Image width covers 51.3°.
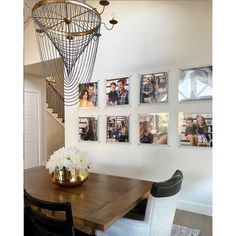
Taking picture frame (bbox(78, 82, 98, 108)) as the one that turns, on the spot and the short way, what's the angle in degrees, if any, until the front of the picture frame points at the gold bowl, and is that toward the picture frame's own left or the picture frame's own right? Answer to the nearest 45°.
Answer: approximately 45° to the picture frame's own left

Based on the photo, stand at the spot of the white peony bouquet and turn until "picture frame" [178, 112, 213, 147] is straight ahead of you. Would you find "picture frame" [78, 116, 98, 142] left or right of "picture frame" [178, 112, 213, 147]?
left

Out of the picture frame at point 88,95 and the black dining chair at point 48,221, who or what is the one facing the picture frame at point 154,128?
the black dining chair

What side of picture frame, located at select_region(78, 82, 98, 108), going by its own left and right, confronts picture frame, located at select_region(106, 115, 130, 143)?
left

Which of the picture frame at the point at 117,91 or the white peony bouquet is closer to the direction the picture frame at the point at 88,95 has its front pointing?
the white peony bouquet

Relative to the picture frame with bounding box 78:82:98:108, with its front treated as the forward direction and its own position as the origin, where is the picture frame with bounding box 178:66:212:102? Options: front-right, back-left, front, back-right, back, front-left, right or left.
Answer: left

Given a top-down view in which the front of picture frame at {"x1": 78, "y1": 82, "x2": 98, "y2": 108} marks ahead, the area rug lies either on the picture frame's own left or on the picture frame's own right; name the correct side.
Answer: on the picture frame's own left

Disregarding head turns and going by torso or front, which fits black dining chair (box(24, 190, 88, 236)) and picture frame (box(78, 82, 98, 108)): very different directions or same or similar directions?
very different directions

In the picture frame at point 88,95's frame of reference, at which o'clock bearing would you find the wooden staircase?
The wooden staircase is roughly at 4 o'clock from the picture frame.

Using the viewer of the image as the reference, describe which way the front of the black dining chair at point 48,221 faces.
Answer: facing away from the viewer and to the right of the viewer

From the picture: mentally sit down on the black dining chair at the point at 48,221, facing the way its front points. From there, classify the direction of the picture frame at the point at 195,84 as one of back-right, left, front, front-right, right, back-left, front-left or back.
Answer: front

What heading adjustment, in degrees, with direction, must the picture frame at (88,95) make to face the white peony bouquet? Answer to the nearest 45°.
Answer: approximately 45° to its left

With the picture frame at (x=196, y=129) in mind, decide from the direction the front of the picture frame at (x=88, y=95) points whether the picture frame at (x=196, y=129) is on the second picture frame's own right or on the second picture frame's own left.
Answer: on the second picture frame's own left

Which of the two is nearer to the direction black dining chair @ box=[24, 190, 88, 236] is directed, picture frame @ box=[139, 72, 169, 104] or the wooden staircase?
the picture frame

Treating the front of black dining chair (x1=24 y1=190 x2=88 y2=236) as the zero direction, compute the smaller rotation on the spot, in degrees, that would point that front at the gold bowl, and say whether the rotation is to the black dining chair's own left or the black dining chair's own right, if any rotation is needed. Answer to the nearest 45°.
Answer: approximately 45° to the black dining chair's own left

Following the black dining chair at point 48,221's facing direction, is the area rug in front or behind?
in front
